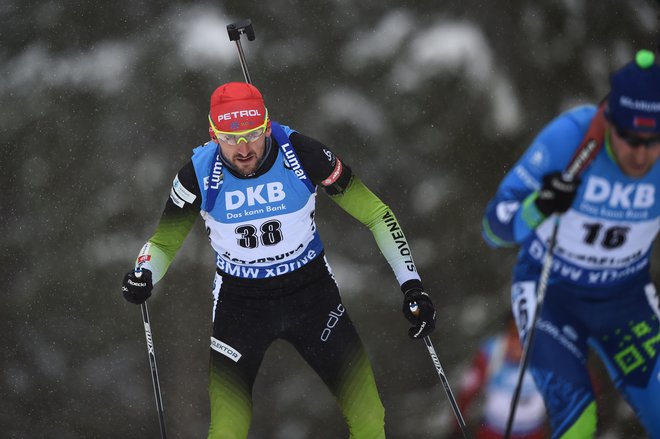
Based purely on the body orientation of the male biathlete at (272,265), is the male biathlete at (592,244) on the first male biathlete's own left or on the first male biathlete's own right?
on the first male biathlete's own left

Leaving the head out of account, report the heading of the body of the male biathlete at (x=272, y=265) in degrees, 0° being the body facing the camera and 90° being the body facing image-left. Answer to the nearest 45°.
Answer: approximately 0°
